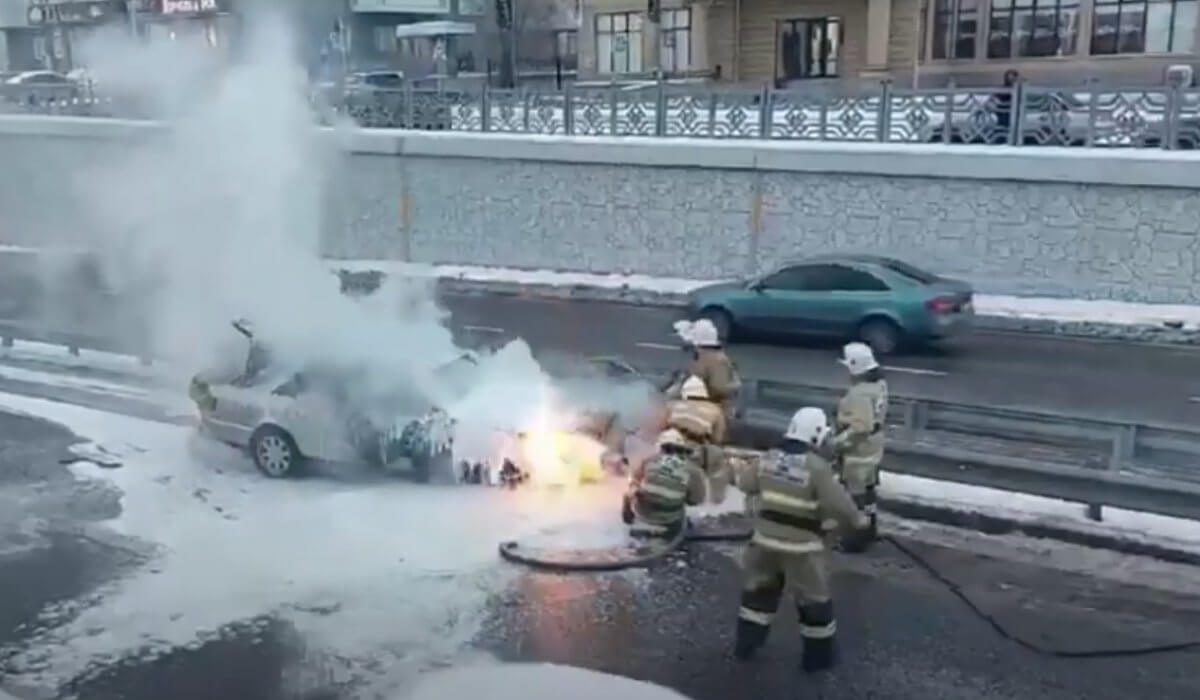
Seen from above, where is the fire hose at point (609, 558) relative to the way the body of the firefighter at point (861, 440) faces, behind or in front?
in front

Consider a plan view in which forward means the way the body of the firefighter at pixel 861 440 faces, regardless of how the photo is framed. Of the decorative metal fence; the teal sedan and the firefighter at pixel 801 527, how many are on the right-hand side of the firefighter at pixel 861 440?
2

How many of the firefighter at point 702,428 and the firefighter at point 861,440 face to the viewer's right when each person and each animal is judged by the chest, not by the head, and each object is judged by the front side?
0

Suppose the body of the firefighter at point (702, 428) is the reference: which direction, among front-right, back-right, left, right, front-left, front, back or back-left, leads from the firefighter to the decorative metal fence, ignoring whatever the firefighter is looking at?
front-right

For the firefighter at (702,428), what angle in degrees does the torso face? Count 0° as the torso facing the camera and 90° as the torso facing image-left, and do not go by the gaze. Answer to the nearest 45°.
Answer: approximately 135°

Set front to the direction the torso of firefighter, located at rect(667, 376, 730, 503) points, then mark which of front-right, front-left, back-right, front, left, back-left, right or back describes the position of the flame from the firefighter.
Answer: front

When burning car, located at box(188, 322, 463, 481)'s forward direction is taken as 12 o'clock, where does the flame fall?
The flame is roughly at 1 o'clock from the burning car.

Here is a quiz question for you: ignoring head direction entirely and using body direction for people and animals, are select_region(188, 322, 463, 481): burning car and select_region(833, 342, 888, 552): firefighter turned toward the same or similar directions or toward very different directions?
very different directions

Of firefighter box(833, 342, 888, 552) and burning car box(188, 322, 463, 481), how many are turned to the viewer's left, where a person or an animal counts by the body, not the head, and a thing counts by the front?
1
